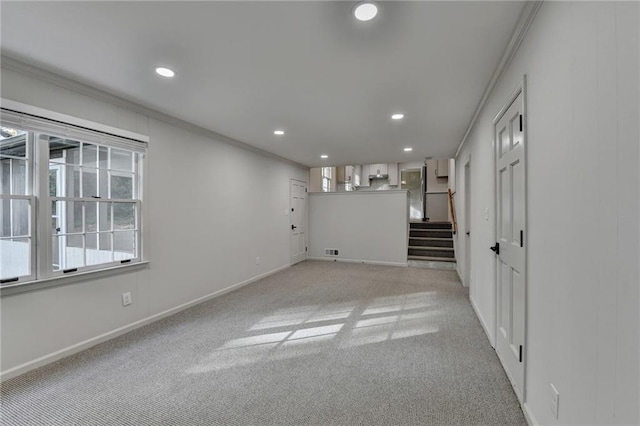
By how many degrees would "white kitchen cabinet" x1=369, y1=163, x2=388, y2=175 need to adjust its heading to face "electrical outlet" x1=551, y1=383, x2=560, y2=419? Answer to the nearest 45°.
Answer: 0° — it already faces it

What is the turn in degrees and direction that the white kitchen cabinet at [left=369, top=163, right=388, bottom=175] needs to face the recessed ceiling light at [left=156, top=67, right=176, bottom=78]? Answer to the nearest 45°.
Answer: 0° — it already faces it

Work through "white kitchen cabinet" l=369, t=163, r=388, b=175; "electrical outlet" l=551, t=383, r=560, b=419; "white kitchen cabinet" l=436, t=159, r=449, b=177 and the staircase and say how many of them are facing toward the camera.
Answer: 3

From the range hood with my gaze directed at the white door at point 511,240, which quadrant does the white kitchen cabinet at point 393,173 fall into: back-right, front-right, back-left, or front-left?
front-left

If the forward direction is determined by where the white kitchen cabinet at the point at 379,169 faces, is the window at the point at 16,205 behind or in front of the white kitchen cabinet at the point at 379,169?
in front

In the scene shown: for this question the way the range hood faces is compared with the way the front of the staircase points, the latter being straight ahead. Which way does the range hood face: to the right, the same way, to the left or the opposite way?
the same way

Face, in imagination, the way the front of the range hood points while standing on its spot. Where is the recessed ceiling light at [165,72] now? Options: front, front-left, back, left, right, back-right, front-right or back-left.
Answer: front

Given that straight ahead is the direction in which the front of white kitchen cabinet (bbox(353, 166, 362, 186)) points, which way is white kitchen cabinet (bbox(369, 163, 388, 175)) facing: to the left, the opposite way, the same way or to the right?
the same way

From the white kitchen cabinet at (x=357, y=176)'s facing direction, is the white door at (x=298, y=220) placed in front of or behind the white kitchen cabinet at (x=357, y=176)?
in front

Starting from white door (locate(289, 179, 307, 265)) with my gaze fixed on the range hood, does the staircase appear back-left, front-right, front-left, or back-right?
front-right

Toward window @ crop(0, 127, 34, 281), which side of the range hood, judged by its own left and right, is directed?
front

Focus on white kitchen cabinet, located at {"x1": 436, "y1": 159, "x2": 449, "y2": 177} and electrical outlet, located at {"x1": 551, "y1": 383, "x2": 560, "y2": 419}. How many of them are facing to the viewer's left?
1

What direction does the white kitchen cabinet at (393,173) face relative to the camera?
toward the camera

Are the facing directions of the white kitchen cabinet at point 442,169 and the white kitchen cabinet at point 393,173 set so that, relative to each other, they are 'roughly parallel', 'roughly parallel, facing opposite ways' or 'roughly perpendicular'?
roughly parallel

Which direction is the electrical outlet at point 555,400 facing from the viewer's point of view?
to the viewer's left

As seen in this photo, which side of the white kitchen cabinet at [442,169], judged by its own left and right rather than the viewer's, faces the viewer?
front
